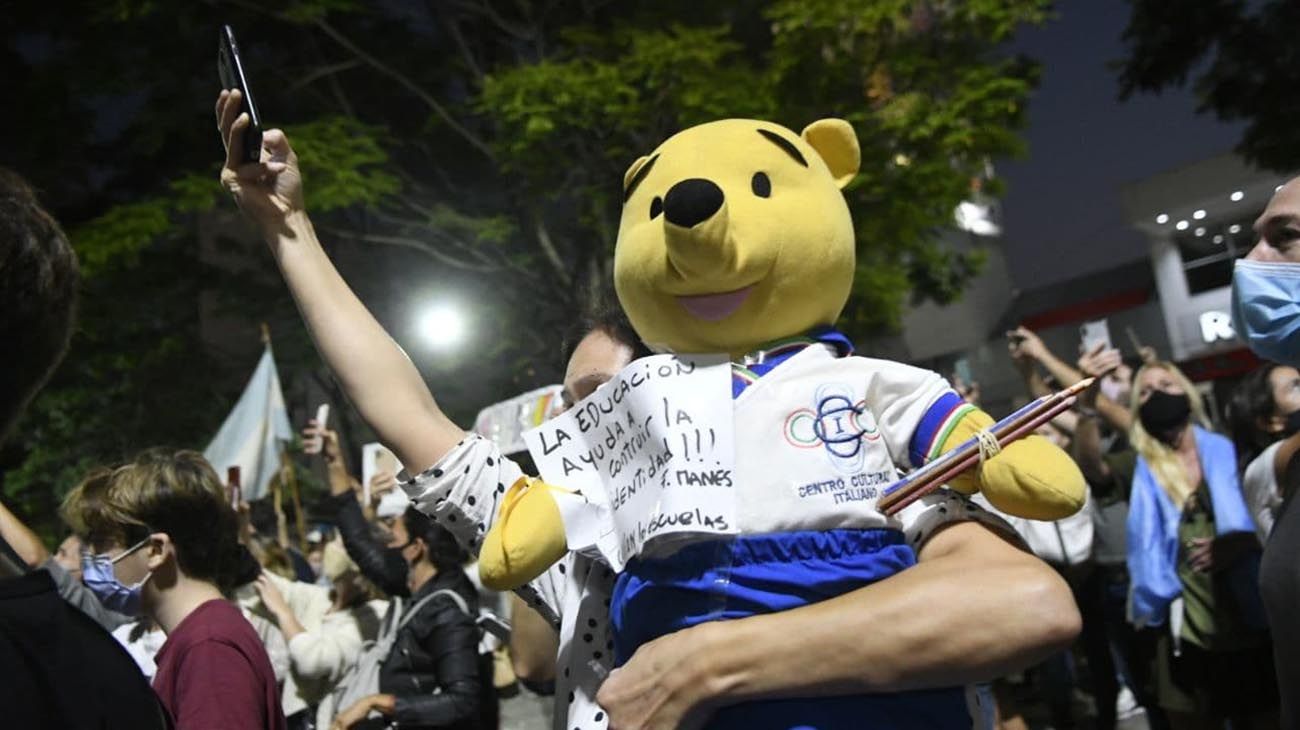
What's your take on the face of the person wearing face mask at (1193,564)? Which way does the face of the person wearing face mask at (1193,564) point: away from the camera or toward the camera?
toward the camera

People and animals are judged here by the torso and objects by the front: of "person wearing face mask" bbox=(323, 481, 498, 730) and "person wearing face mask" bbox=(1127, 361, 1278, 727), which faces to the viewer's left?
"person wearing face mask" bbox=(323, 481, 498, 730)

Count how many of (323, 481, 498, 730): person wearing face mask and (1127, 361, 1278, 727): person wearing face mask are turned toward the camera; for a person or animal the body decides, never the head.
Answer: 1

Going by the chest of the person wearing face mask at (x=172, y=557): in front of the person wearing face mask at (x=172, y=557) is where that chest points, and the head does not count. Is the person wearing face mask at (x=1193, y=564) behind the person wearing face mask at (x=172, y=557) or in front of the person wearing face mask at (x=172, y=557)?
behind

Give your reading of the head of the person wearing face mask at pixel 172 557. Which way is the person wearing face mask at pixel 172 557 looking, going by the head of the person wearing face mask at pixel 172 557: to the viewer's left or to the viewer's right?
to the viewer's left

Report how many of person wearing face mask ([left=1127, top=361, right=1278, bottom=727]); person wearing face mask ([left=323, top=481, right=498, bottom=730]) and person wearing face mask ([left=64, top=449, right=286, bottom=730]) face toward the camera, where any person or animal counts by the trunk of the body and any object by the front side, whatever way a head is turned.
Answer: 1

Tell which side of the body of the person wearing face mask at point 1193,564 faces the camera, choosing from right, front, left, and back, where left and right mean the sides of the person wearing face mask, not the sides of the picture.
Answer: front

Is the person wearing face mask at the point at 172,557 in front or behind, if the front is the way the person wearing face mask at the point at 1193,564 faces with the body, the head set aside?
in front

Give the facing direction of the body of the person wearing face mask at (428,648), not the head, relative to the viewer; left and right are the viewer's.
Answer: facing to the left of the viewer
